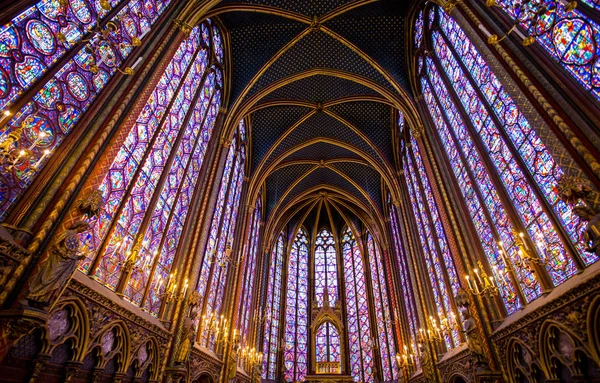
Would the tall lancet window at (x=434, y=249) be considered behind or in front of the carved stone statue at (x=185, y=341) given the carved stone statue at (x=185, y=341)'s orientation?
in front

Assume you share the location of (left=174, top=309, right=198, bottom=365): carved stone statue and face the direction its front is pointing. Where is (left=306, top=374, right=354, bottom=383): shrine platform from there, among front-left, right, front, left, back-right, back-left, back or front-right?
front-left

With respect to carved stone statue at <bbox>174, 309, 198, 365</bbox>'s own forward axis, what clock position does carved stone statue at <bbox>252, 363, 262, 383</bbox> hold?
carved stone statue at <bbox>252, 363, 262, 383</bbox> is roughly at 10 o'clock from carved stone statue at <bbox>174, 309, 198, 365</bbox>.

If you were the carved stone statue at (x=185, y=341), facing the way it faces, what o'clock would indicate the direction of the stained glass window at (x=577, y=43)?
The stained glass window is roughly at 2 o'clock from the carved stone statue.

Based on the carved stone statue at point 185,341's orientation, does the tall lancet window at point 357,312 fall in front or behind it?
in front

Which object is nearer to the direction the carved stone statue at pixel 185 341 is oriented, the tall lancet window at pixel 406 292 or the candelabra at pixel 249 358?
the tall lancet window

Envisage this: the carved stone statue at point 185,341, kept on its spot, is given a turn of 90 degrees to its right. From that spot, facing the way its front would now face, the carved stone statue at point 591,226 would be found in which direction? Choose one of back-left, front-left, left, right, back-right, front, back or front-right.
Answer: front-left

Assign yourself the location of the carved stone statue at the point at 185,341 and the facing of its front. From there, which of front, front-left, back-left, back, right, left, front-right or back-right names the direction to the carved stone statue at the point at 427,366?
front

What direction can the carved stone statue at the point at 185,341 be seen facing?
to the viewer's right

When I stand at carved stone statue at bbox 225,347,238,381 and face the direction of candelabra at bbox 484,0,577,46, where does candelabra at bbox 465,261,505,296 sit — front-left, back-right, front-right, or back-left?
front-left

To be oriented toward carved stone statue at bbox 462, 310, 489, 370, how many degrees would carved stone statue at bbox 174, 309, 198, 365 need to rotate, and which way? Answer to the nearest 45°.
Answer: approximately 45° to its right

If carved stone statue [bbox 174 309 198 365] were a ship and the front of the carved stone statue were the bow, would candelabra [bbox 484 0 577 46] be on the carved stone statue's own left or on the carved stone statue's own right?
on the carved stone statue's own right

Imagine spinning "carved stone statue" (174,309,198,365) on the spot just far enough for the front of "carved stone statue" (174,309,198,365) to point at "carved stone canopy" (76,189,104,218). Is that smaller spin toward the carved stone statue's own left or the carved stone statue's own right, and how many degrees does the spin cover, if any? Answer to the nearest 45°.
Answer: approximately 135° to the carved stone statue's own right
